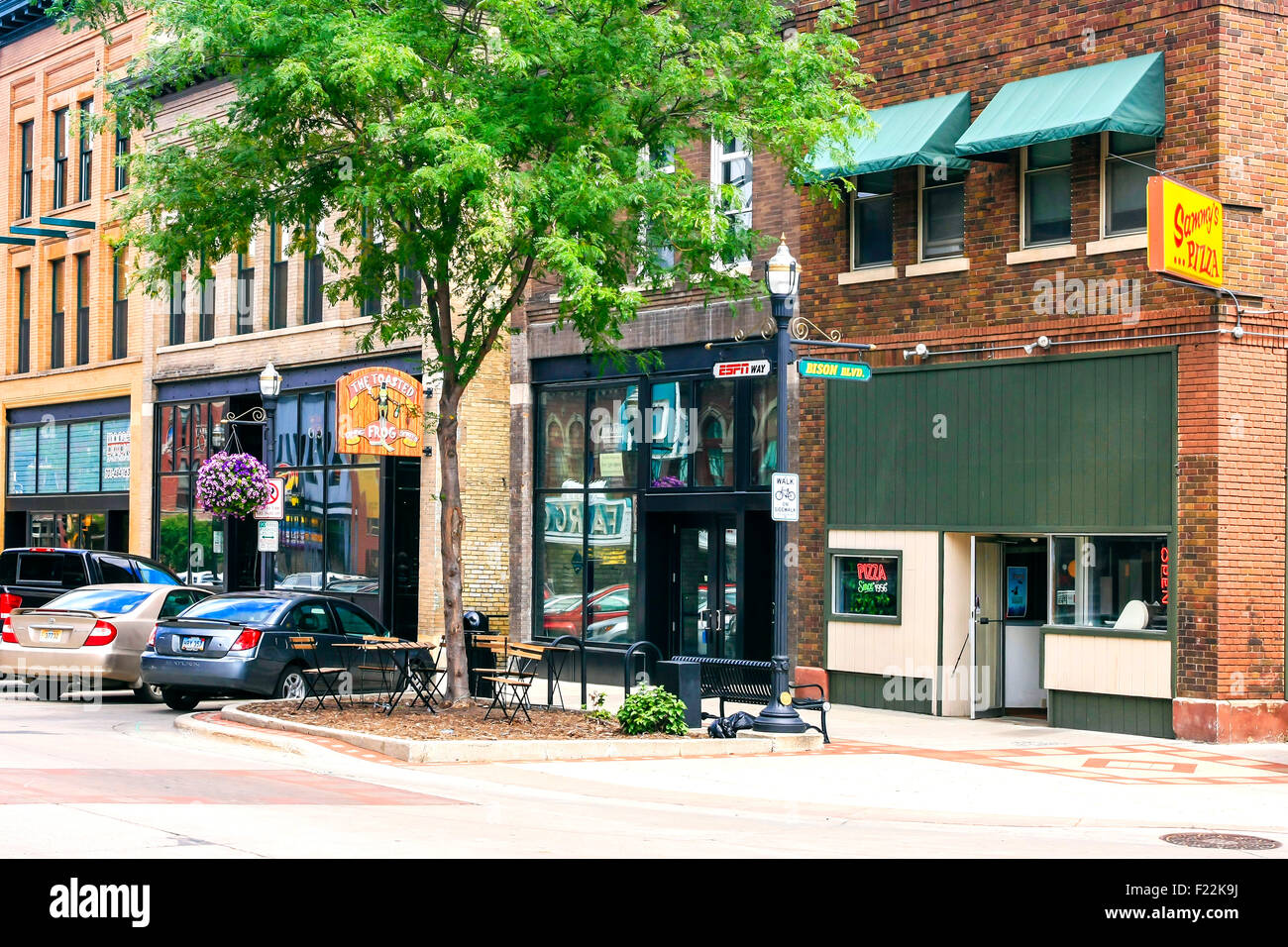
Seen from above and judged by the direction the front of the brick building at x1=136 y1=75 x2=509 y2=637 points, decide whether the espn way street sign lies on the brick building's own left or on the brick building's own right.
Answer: on the brick building's own left

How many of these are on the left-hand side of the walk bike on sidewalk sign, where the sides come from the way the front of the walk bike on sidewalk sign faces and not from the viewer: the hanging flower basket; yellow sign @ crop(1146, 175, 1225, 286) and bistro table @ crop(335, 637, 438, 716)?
1

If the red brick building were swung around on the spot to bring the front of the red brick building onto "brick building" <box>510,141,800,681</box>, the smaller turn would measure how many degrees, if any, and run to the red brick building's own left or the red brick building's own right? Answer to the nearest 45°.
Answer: approximately 90° to the red brick building's own right

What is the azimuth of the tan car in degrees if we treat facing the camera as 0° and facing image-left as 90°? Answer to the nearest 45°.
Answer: approximately 225°

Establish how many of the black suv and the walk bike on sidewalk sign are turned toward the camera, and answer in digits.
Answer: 1

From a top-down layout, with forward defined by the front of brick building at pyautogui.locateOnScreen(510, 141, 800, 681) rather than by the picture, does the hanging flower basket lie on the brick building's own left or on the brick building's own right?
on the brick building's own right

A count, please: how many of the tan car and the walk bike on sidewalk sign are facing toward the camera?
1

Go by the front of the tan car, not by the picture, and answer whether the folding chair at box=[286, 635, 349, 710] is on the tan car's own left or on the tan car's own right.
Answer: on the tan car's own right

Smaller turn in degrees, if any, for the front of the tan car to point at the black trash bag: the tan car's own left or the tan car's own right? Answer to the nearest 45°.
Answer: approximately 90° to the tan car's own right

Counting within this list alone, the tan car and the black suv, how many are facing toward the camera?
0

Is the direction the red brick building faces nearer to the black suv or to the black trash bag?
the black trash bag

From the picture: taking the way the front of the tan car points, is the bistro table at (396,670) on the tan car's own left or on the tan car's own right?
on the tan car's own right

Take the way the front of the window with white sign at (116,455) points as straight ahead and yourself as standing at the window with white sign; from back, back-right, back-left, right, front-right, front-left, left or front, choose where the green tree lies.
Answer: front-left

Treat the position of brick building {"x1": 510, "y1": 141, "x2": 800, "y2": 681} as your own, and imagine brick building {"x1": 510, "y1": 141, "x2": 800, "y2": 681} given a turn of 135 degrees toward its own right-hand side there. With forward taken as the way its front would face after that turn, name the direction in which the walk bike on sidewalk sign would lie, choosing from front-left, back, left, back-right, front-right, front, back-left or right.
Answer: back

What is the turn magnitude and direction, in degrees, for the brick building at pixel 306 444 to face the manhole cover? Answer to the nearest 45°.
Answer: approximately 45° to its left
